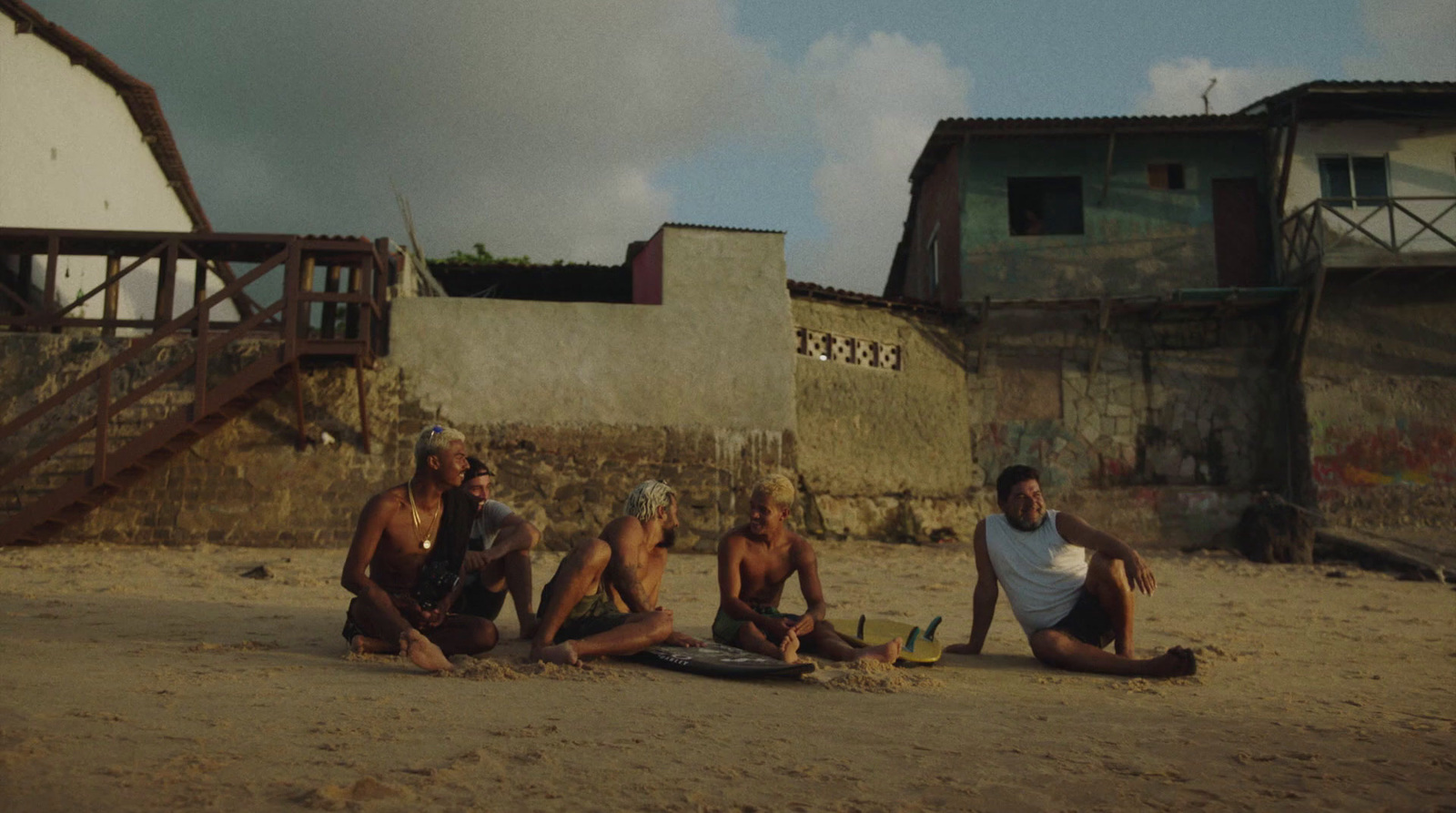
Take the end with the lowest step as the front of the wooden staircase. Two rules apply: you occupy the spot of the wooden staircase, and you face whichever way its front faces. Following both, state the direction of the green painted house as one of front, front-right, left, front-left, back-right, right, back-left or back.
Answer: back

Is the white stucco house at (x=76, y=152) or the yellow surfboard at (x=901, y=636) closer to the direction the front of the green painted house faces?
the yellow surfboard

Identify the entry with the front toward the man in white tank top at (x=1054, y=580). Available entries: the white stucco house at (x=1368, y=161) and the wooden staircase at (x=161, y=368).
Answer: the white stucco house

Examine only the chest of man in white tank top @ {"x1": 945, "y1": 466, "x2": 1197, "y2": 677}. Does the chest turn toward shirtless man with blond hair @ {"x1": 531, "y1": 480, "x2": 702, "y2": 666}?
no

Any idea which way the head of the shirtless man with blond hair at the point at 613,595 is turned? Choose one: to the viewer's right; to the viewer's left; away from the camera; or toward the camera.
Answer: to the viewer's right

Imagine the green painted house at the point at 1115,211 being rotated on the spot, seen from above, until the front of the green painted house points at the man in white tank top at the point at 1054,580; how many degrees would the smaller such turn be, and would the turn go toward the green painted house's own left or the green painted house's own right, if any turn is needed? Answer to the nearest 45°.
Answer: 0° — it already faces them

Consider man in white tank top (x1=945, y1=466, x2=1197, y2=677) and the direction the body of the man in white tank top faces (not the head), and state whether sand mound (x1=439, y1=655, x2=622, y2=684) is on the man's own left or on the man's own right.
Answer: on the man's own right

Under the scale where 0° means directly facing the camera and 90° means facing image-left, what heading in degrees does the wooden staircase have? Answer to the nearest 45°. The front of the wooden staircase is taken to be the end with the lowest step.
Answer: approximately 90°

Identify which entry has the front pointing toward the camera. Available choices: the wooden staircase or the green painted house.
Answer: the green painted house

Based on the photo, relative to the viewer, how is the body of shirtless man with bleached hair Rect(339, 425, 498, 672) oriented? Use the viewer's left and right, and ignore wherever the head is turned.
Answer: facing the viewer and to the right of the viewer

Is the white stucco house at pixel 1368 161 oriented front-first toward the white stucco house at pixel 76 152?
no

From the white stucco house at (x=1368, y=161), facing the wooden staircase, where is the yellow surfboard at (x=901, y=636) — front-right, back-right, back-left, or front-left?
front-left

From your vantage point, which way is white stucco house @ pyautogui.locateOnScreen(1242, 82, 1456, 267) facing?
toward the camera

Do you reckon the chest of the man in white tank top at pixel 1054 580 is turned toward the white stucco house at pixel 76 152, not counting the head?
no

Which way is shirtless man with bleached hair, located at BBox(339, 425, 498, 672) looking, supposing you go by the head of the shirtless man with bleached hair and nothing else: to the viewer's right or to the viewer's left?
to the viewer's right

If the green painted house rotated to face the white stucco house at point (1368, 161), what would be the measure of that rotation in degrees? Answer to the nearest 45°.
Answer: approximately 90° to its left

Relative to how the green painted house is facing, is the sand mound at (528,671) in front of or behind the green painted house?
in front
